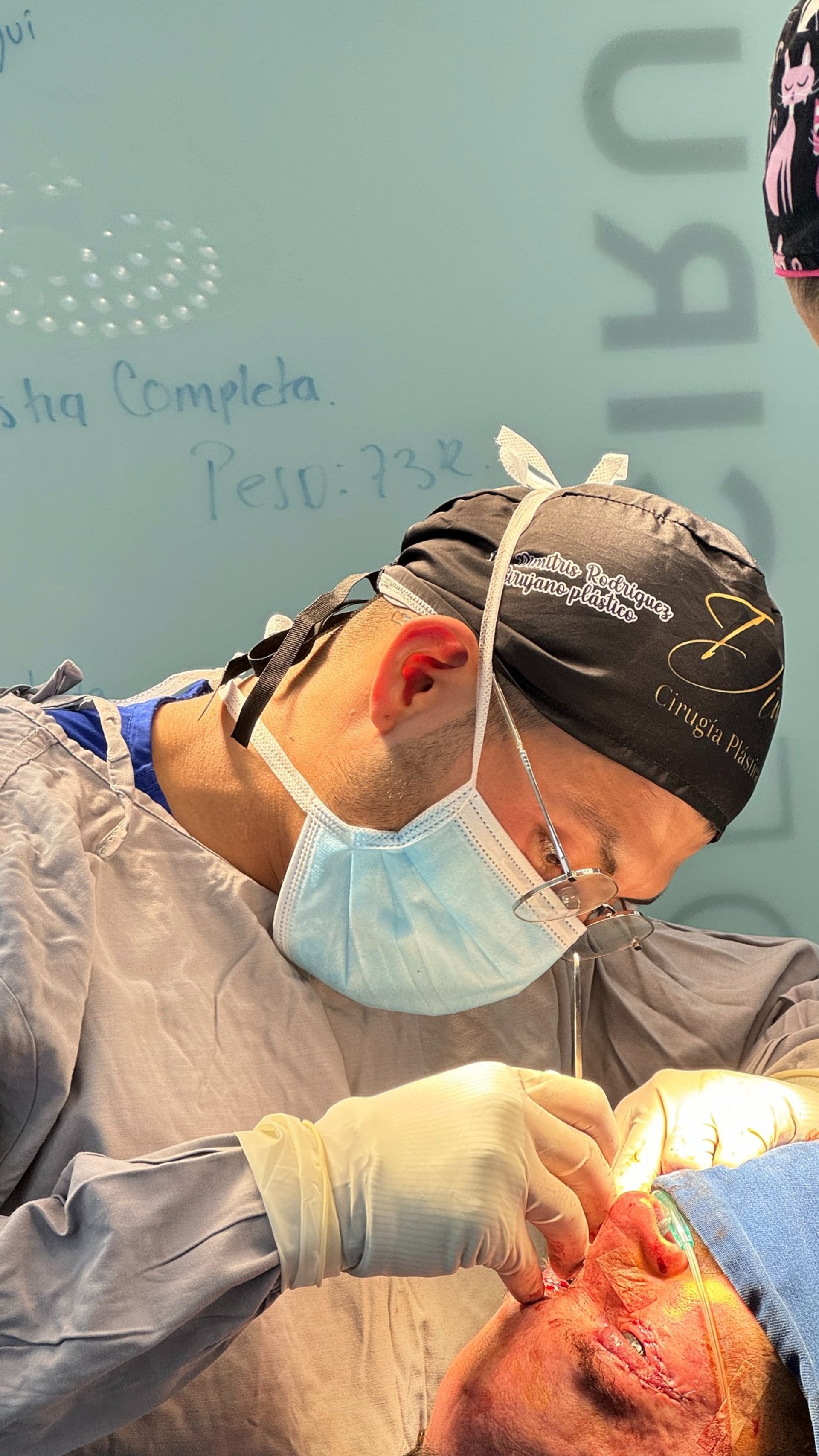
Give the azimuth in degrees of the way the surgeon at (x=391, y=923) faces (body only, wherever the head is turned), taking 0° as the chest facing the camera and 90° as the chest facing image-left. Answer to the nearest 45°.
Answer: approximately 315°

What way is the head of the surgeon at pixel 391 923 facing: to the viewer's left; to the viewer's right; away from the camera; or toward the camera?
to the viewer's right
